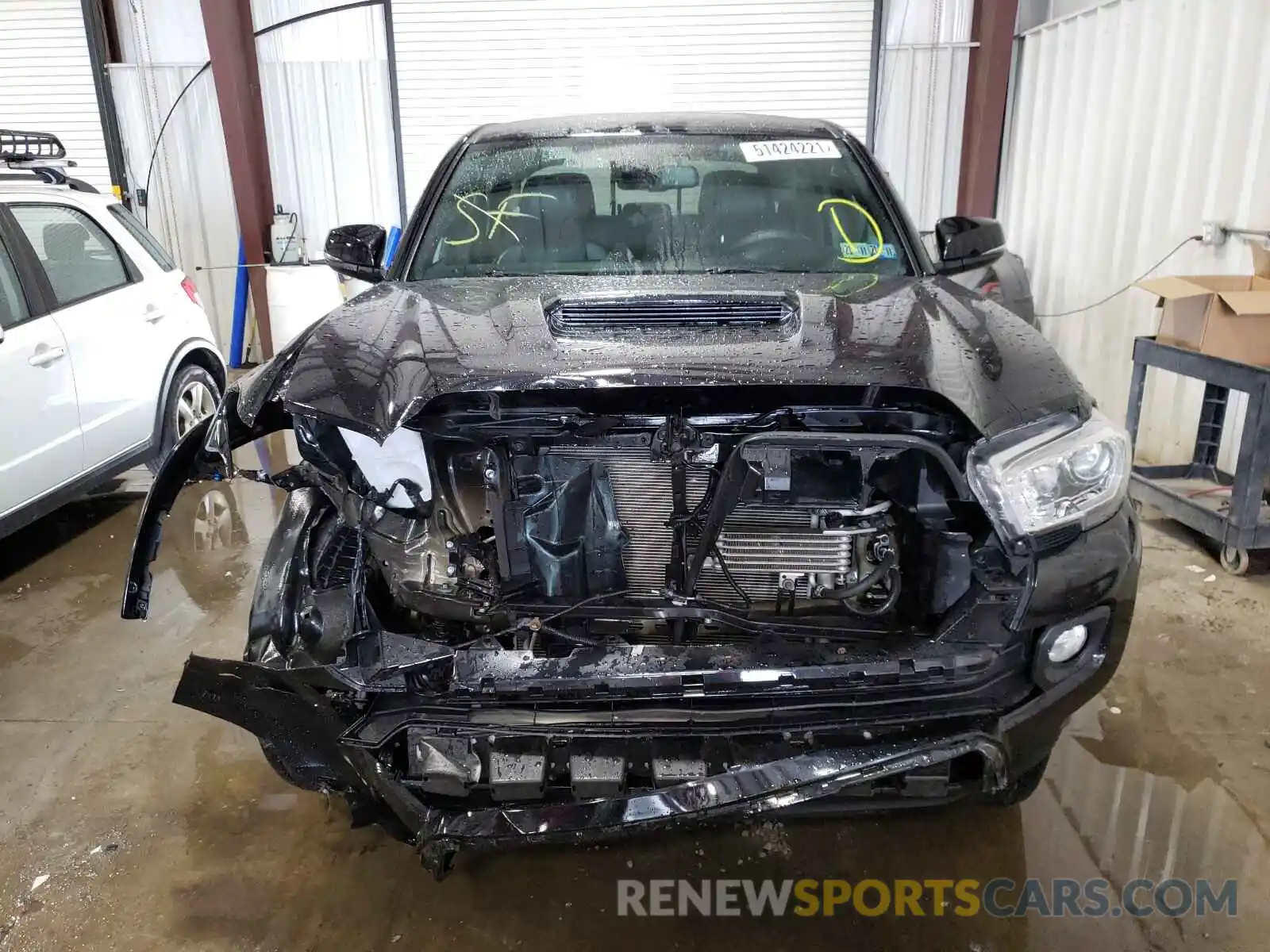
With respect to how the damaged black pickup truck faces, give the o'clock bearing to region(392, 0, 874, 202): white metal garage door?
The white metal garage door is roughly at 6 o'clock from the damaged black pickup truck.

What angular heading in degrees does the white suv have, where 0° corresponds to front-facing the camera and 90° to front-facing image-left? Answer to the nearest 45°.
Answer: approximately 45°

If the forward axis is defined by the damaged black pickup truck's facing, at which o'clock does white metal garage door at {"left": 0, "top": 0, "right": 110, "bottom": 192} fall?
The white metal garage door is roughly at 5 o'clock from the damaged black pickup truck.

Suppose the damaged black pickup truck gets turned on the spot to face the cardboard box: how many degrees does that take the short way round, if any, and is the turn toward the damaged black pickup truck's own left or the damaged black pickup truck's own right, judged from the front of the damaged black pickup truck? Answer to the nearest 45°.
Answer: approximately 135° to the damaged black pickup truck's own left

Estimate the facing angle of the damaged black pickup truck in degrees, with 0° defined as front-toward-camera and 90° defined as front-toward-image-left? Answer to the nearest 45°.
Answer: approximately 0°

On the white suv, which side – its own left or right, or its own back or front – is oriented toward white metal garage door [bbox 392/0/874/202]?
back
